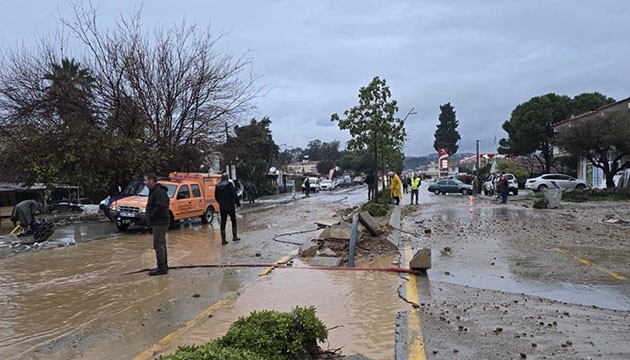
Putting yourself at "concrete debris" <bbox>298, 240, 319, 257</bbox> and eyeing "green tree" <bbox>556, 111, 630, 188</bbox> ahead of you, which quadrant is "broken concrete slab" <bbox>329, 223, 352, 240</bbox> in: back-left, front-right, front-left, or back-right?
front-left

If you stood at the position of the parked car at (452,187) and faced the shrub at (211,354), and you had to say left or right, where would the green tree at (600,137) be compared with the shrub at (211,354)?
left

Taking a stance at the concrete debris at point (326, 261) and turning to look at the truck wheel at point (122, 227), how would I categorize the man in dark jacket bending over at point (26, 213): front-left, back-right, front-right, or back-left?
front-left

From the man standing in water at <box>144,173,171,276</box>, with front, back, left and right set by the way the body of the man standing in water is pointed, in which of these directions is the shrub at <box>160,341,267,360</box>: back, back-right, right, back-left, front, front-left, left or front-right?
left

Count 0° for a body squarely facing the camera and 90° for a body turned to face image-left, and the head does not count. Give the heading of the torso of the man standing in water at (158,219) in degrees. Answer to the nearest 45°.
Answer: approximately 90°

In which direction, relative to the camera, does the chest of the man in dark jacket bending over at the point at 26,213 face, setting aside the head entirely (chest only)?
to the viewer's left

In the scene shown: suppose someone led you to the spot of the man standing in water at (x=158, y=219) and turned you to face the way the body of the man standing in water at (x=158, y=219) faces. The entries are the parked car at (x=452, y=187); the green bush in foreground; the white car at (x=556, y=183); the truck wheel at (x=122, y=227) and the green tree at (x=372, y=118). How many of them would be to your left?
1

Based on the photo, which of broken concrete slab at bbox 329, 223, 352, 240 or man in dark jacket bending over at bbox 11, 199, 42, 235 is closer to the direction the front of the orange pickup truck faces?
the man in dark jacket bending over
